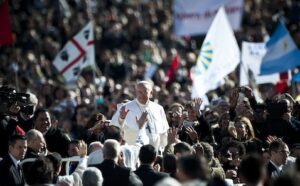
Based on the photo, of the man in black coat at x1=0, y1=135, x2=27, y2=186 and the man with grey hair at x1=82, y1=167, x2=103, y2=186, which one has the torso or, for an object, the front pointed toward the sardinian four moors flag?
the man with grey hair

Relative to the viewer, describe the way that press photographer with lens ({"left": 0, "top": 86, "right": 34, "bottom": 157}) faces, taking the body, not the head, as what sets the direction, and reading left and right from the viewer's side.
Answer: facing to the right of the viewer

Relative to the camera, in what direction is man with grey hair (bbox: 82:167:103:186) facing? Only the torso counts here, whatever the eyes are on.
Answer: away from the camera

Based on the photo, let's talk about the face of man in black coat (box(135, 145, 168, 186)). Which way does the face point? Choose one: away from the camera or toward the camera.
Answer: away from the camera

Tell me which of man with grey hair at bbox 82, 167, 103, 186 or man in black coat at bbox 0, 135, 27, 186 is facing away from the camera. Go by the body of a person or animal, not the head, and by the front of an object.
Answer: the man with grey hair

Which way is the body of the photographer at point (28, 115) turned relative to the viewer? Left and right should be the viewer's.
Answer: facing to the right of the viewer

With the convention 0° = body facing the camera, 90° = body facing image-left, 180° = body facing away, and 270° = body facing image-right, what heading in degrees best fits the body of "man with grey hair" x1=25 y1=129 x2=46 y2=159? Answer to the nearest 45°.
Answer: approximately 270°
